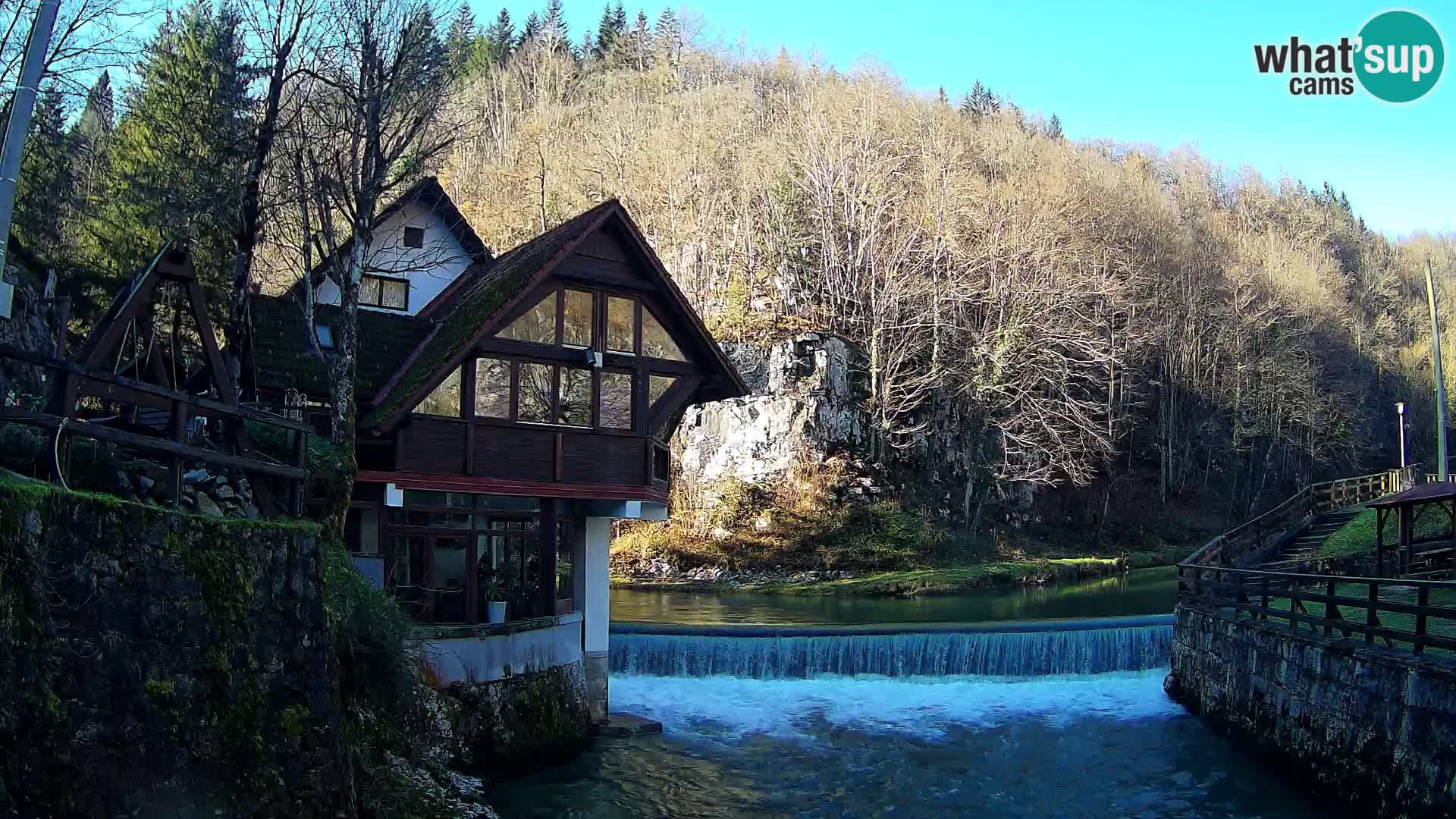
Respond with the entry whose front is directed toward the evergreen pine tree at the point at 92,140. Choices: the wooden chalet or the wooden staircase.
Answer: the wooden staircase

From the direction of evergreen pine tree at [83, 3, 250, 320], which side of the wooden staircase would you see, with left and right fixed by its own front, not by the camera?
front

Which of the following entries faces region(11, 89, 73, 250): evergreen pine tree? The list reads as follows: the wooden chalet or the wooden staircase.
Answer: the wooden staircase

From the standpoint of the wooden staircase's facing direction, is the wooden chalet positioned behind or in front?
in front

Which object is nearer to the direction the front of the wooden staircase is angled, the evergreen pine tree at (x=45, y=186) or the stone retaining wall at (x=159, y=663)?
the evergreen pine tree

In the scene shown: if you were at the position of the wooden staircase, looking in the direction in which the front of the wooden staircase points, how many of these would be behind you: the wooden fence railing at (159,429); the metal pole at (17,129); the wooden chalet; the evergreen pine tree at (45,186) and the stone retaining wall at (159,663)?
0

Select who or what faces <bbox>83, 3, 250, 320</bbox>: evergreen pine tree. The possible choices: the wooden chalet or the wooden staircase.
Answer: the wooden staircase

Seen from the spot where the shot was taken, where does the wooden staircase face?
facing the viewer and to the left of the viewer

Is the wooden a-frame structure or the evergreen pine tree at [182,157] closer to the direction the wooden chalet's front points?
the wooden a-frame structure

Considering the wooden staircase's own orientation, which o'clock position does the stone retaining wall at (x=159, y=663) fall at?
The stone retaining wall is roughly at 11 o'clock from the wooden staircase.

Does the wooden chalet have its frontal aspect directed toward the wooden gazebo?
no

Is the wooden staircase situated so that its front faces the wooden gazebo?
no

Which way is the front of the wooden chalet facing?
toward the camera

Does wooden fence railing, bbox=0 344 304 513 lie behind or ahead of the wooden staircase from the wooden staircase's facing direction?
ahead

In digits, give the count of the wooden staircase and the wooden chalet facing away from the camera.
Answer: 0

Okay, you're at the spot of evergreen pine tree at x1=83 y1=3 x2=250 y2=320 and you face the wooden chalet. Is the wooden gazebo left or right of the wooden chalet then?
left

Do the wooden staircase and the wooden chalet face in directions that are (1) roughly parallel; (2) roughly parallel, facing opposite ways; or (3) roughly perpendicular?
roughly perpendicular
